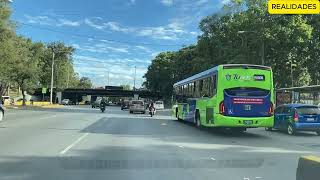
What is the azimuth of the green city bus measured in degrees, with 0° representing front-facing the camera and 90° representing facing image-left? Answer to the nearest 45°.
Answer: approximately 135°

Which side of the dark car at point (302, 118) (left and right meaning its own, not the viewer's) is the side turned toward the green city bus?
left

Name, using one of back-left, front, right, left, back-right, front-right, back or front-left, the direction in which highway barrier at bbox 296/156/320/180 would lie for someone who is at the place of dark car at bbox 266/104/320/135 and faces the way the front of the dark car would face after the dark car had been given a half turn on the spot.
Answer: front-right

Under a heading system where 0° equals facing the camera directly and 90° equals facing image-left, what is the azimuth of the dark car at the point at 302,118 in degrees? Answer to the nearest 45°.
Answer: approximately 135°

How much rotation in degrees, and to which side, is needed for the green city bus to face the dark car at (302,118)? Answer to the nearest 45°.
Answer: approximately 90° to its right

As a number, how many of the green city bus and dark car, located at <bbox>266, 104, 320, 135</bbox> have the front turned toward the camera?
0

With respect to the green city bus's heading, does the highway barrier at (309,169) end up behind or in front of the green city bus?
behind
